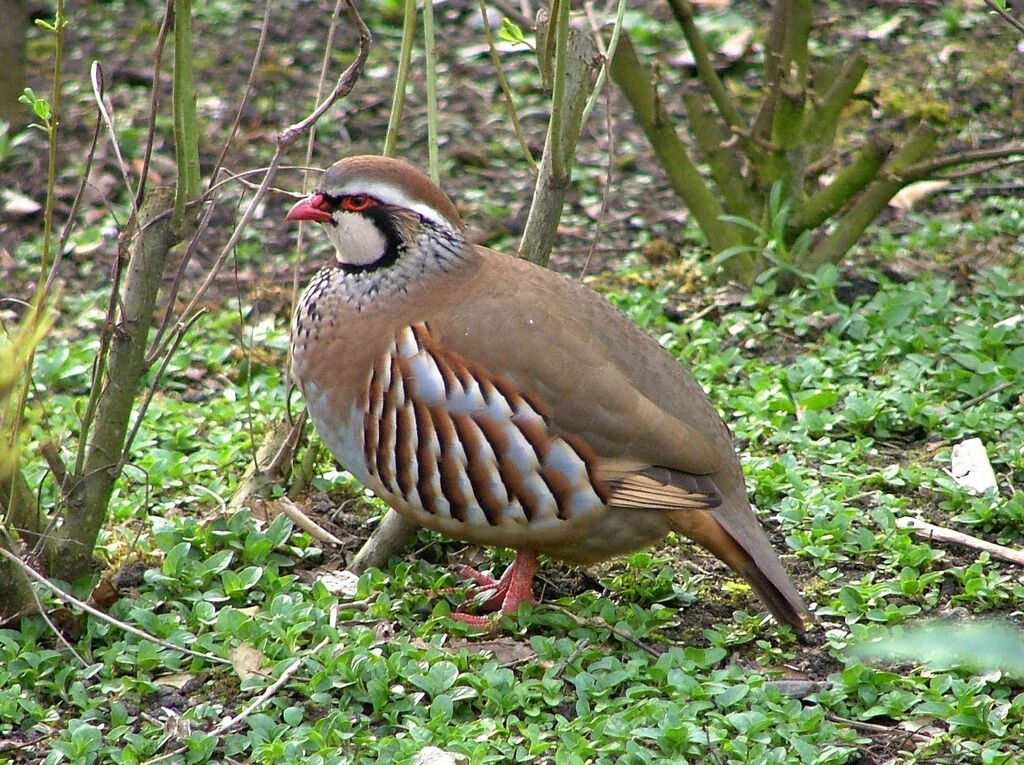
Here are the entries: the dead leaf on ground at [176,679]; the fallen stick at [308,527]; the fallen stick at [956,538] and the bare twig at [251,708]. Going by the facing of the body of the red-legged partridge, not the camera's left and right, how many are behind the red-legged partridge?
1

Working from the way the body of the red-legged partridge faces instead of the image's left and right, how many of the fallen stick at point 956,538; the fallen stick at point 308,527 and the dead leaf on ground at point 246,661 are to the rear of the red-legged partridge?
1

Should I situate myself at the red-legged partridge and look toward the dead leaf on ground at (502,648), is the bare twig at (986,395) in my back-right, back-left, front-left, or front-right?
back-left

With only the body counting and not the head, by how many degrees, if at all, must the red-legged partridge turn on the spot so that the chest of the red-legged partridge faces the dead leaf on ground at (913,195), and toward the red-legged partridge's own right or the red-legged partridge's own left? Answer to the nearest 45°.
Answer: approximately 135° to the red-legged partridge's own right

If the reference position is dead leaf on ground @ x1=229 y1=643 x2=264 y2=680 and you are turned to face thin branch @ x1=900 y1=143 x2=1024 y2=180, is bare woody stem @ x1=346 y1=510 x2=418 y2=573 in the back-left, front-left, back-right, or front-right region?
front-left

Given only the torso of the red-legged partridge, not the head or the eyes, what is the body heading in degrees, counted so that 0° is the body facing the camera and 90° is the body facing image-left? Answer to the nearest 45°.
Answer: approximately 90°

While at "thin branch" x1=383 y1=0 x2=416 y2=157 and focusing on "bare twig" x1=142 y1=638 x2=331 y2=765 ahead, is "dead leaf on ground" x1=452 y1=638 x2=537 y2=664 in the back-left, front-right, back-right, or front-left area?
front-left

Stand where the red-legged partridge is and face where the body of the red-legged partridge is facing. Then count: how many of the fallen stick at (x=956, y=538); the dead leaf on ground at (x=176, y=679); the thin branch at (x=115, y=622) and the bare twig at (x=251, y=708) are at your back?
1

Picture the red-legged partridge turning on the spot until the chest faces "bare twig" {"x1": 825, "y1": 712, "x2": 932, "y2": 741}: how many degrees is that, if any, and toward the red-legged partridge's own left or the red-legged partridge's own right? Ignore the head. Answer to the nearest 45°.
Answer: approximately 135° to the red-legged partridge's own left

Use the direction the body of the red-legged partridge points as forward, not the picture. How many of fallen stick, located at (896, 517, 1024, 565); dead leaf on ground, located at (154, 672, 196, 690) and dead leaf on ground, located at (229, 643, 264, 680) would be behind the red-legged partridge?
1

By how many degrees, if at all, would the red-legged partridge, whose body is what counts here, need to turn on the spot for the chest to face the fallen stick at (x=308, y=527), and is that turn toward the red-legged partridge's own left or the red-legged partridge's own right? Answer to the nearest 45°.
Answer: approximately 45° to the red-legged partridge's own right

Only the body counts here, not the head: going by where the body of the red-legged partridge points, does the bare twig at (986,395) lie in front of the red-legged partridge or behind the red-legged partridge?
behind
